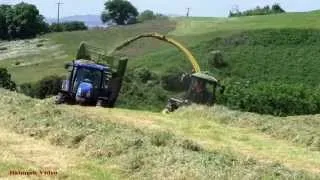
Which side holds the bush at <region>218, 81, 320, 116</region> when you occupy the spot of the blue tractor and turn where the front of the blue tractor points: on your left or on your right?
on your left

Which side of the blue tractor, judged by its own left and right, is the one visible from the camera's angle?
front

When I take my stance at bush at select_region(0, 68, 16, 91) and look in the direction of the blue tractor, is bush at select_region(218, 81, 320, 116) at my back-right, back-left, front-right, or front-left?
front-left

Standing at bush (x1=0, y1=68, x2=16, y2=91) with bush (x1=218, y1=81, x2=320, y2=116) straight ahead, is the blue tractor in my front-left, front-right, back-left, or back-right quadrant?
front-right
